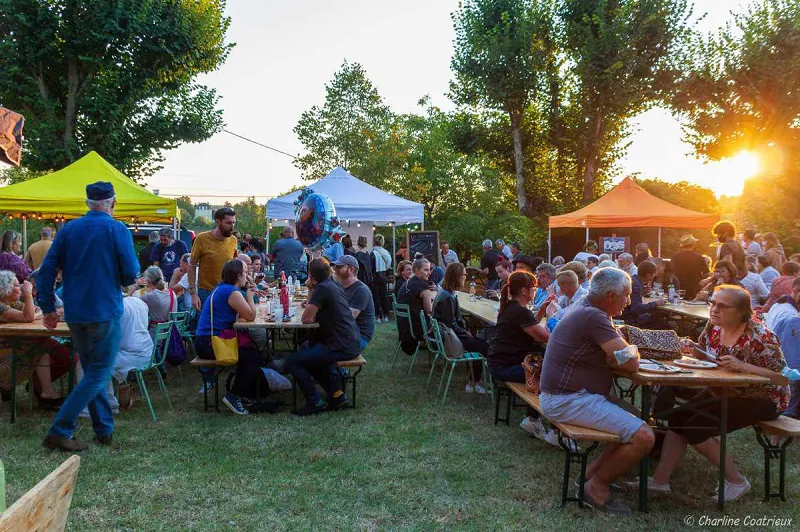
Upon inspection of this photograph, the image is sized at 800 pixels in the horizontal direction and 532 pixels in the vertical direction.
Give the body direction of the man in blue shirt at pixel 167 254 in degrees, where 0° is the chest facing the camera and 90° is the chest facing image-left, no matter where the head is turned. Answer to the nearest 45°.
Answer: approximately 0°

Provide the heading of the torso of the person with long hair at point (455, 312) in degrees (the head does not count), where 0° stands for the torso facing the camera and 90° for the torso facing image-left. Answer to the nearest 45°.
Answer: approximately 270°

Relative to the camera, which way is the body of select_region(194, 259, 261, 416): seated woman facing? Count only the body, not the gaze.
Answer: to the viewer's right

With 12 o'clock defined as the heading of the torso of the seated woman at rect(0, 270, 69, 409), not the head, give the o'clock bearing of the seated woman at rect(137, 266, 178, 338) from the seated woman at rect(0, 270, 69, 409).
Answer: the seated woman at rect(137, 266, 178, 338) is roughly at 11 o'clock from the seated woman at rect(0, 270, 69, 409).

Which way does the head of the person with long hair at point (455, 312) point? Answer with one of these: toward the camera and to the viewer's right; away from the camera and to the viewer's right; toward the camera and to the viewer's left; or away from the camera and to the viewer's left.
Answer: away from the camera and to the viewer's right

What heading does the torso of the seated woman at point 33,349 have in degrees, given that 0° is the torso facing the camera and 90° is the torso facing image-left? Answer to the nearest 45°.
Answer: approximately 270°

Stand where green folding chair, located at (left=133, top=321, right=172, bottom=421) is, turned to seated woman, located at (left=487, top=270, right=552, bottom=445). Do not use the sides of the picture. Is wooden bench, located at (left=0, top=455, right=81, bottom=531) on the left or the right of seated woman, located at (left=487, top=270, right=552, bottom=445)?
right

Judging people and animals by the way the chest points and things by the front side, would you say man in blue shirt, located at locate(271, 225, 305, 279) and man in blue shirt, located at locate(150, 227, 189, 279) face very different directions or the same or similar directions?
very different directions

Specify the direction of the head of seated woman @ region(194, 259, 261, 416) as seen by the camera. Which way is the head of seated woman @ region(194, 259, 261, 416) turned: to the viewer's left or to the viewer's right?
to the viewer's right

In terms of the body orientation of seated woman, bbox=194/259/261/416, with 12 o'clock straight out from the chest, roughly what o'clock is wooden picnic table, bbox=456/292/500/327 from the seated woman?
The wooden picnic table is roughly at 11 o'clock from the seated woman.
